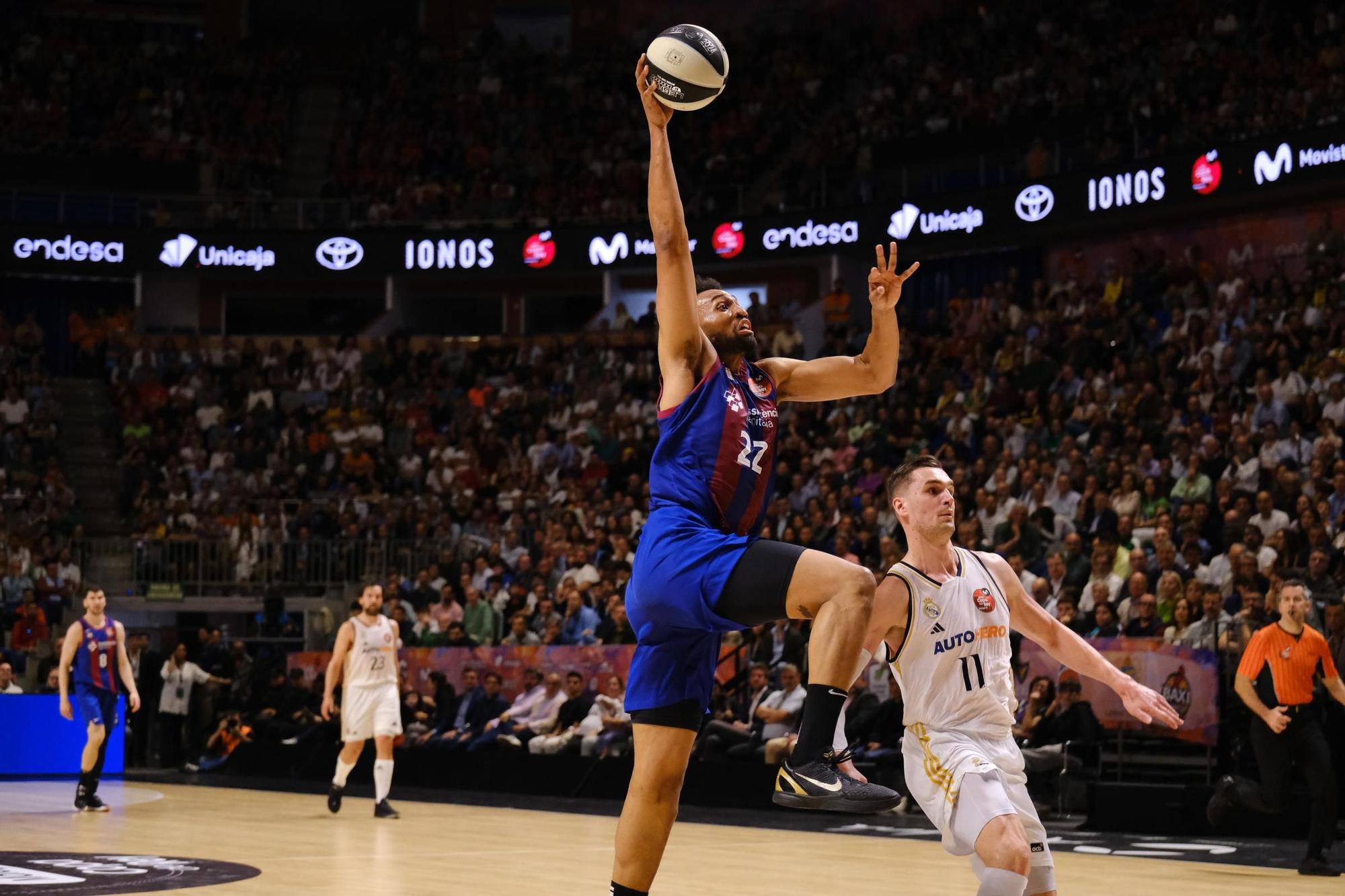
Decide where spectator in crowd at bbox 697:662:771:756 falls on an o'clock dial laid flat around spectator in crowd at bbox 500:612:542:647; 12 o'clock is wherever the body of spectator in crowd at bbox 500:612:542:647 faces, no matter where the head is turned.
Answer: spectator in crowd at bbox 697:662:771:756 is roughly at 11 o'clock from spectator in crowd at bbox 500:612:542:647.

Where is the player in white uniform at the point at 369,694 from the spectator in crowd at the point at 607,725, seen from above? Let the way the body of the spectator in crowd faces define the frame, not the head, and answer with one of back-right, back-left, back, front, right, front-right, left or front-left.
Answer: front

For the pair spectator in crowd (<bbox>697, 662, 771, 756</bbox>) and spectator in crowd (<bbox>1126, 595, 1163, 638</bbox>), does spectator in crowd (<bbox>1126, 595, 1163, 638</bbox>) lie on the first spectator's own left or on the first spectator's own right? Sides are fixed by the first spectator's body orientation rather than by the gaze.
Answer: on the first spectator's own left

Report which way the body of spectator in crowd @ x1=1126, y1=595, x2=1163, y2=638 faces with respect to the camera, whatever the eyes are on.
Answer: toward the camera

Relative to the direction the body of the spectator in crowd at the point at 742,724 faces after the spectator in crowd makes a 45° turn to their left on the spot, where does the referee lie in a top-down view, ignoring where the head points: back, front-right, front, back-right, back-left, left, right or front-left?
front-left

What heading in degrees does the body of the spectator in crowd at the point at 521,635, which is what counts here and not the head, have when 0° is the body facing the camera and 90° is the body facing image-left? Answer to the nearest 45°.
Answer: approximately 0°

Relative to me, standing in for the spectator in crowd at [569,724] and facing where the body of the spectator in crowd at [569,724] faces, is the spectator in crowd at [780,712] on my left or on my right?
on my left

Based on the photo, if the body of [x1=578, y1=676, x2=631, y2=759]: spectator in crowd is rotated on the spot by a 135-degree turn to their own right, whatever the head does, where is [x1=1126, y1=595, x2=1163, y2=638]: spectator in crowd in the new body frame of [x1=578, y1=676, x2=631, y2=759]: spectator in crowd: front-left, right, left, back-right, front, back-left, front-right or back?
back-right

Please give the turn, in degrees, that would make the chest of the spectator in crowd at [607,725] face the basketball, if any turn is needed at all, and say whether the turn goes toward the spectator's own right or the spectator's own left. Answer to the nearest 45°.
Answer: approximately 45° to the spectator's own left

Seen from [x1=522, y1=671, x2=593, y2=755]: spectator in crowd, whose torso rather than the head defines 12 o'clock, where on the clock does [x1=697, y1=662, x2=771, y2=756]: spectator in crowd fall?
[x1=697, y1=662, x2=771, y2=756]: spectator in crowd is roughly at 9 o'clock from [x1=522, y1=671, x2=593, y2=755]: spectator in crowd.

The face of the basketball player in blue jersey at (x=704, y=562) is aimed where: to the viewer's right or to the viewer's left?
to the viewer's right

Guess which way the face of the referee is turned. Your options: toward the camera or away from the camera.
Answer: toward the camera

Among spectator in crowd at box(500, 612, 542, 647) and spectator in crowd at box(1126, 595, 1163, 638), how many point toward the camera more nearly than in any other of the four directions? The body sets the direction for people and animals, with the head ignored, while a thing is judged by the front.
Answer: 2

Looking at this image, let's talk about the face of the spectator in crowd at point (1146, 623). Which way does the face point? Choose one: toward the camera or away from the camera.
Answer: toward the camera

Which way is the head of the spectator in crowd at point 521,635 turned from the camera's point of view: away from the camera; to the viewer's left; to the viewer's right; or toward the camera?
toward the camera

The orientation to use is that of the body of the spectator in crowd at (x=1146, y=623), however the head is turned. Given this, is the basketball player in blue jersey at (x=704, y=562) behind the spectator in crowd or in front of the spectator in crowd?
in front

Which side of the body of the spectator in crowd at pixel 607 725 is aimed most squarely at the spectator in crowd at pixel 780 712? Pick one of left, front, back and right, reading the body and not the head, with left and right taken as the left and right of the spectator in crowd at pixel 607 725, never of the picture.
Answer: left
